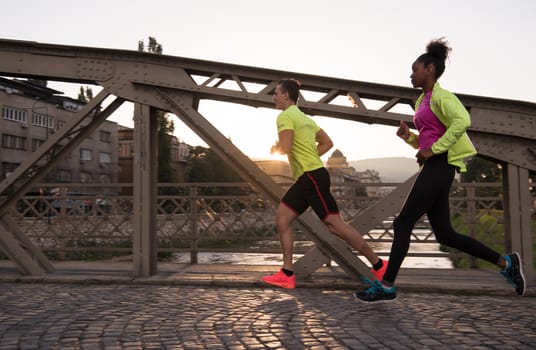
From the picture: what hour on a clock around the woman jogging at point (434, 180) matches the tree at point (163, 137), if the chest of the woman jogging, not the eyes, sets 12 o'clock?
The tree is roughly at 2 o'clock from the woman jogging.

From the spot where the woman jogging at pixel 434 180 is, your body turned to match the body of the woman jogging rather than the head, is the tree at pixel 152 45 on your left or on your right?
on your right

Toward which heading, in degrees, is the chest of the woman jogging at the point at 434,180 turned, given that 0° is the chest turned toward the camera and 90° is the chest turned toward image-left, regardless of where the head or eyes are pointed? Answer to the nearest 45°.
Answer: approximately 90°

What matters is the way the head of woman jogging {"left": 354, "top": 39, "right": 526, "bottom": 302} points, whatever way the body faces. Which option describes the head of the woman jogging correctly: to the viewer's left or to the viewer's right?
to the viewer's left
